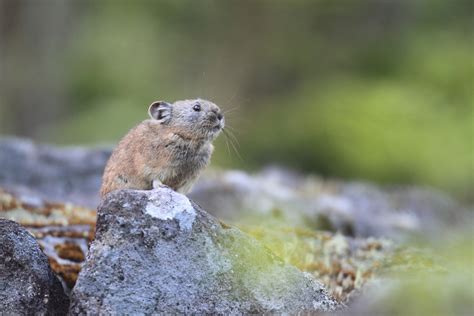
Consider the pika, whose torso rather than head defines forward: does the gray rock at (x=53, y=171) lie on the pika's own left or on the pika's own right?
on the pika's own left

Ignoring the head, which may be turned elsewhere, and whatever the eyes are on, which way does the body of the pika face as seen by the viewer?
to the viewer's right
